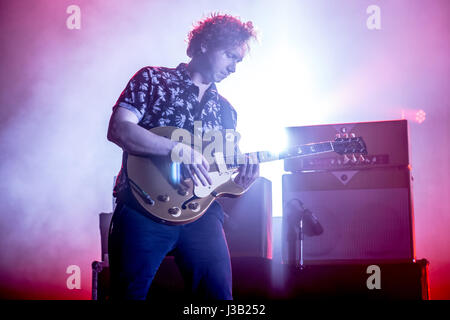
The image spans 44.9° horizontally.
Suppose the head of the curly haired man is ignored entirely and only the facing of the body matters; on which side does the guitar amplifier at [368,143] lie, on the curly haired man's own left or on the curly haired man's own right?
on the curly haired man's own left

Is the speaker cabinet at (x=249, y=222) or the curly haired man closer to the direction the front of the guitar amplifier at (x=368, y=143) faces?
the curly haired man

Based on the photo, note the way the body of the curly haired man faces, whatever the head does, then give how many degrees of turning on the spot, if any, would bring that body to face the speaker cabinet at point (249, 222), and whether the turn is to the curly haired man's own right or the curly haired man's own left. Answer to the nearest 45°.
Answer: approximately 135° to the curly haired man's own left

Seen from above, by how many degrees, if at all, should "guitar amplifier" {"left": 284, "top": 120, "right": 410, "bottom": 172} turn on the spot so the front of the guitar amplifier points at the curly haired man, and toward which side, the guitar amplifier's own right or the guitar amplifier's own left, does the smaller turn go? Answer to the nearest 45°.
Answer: approximately 45° to the guitar amplifier's own right

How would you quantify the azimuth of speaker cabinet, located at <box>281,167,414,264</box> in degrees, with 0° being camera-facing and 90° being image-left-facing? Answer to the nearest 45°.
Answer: approximately 0°

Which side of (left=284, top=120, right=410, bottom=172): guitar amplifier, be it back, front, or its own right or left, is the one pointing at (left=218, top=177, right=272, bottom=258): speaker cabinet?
right

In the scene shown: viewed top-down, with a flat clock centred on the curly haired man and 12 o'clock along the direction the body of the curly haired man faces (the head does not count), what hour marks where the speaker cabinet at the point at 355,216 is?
The speaker cabinet is roughly at 9 o'clock from the curly haired man.

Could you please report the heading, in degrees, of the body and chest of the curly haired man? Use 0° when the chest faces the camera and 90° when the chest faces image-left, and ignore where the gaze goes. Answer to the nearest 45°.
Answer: approximately 315°
